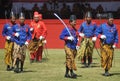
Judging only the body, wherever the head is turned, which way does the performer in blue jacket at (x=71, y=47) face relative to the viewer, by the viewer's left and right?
facing the viewer and to the right of the viewer

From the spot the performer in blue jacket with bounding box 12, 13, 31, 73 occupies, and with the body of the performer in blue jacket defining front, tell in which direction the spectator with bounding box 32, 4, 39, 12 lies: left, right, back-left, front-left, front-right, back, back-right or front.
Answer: back

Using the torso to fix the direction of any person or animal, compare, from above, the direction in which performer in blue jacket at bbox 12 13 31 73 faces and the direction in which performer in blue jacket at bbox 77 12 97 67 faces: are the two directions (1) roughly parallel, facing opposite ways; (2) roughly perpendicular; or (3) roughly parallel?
roughly parallel

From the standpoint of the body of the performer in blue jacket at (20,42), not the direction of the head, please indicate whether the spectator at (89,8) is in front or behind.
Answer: behind

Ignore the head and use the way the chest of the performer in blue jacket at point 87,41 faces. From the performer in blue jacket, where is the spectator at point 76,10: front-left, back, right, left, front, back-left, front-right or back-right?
back

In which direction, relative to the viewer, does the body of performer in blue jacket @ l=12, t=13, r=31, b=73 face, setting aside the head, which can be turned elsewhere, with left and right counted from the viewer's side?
facing the viewer

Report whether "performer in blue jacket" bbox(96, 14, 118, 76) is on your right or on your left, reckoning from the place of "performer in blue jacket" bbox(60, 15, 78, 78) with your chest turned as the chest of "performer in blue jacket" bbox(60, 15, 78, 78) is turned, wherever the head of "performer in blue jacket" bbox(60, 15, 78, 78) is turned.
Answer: on your left

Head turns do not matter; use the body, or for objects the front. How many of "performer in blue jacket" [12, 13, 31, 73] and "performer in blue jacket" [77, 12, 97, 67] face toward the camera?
2

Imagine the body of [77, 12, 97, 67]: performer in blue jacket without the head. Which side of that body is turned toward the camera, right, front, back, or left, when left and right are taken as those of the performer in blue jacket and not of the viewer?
front
